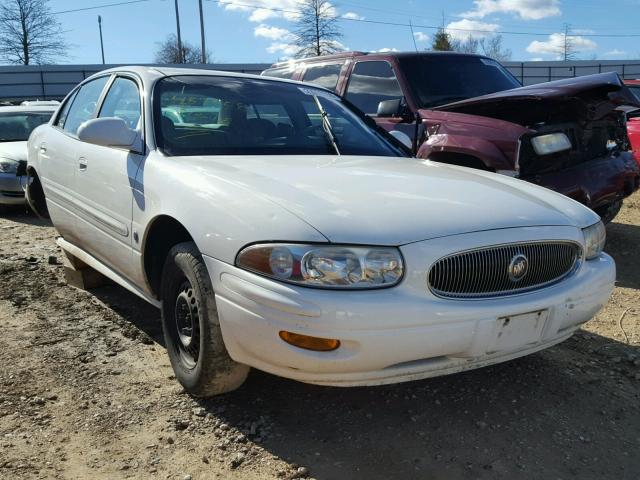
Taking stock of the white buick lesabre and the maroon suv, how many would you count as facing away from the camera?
0

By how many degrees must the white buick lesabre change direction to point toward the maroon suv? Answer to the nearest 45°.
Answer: approximately 90° to its left

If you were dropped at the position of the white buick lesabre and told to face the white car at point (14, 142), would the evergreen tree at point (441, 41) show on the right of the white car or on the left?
right

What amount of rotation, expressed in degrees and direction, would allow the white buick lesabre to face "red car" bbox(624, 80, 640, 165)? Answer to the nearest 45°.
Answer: approximately 90° to its left

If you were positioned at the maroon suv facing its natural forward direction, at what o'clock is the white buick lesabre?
The white buick lesabre is roughly at 2 o'clock from the maroon suv.

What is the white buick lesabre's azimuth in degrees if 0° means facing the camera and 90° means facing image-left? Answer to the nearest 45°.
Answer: approximately 315°

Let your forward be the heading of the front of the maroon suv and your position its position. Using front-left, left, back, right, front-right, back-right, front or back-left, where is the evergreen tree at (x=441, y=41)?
back-left

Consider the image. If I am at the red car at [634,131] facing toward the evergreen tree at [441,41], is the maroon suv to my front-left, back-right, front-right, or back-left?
back-left

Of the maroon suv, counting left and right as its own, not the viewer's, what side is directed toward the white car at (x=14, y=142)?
back

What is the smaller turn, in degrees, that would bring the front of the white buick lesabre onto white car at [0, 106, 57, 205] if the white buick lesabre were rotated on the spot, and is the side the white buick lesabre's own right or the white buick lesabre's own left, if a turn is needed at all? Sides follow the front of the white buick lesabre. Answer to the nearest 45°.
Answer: approximately 180°
